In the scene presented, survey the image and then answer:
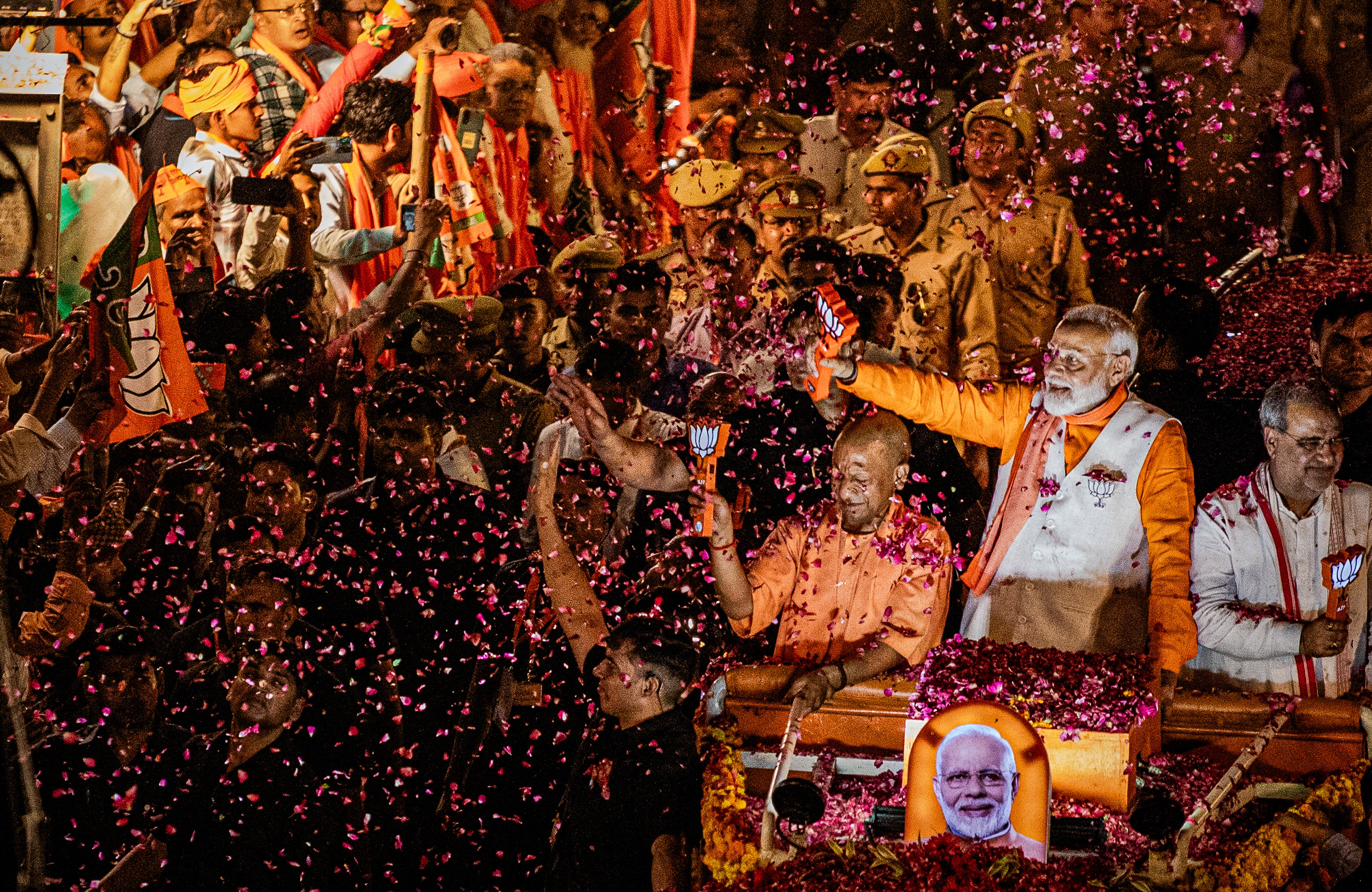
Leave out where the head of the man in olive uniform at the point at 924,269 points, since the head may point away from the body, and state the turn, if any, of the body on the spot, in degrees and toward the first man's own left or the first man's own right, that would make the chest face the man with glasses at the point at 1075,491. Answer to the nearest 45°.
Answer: approximately 90° to the first man's own left

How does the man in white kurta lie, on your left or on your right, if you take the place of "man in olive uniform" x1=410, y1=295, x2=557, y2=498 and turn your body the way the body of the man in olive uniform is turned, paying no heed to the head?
on your left

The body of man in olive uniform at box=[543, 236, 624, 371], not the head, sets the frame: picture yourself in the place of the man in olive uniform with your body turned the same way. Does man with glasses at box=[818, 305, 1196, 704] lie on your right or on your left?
on your left

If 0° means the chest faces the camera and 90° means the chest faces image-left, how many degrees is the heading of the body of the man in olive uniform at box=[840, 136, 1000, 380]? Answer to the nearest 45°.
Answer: approximately 45°

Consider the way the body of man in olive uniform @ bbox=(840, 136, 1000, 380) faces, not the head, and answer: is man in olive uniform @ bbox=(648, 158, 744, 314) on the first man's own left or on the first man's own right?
on the first man's own right

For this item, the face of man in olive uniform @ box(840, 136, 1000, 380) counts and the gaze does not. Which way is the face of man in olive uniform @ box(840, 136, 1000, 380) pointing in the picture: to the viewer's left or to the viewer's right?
to the viewer's left

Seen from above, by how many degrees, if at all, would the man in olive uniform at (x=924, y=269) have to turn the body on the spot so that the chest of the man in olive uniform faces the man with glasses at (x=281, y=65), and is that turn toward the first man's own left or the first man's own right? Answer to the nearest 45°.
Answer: approximately 45° to the first man's own right
